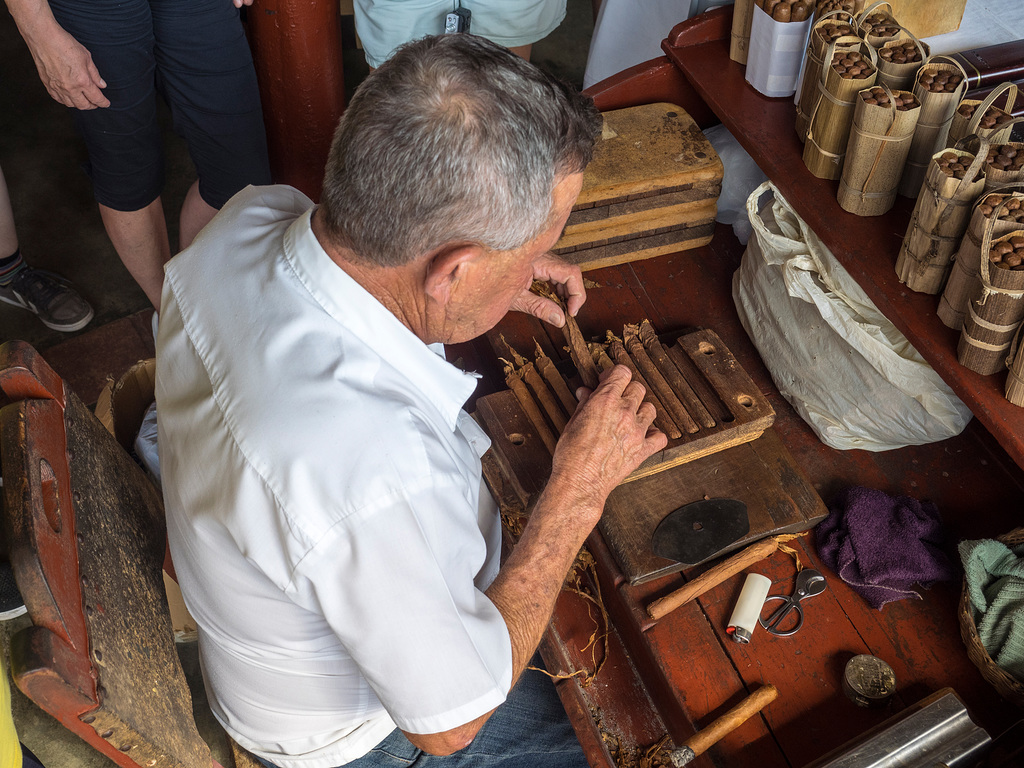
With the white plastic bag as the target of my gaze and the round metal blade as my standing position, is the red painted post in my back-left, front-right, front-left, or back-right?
front-left

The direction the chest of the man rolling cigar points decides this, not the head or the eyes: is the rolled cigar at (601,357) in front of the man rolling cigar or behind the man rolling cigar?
in front

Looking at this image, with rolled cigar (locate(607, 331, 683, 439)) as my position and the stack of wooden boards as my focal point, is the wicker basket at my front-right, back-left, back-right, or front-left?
back-right

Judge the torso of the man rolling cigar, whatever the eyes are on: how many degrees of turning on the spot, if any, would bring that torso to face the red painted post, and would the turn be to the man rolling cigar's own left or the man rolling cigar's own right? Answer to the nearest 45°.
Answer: approximately 45° to the man rolling cigar's own left

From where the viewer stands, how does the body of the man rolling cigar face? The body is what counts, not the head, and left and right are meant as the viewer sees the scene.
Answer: facing away from the viewer and to the right of the viewer

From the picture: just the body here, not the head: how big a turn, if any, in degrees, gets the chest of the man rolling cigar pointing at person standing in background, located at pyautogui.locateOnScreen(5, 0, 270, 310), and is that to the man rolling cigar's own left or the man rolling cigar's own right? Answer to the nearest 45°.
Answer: approximately 45° to the man rolling cigar's own left

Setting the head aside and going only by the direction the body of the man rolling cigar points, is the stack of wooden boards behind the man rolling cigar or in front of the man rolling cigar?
in front
